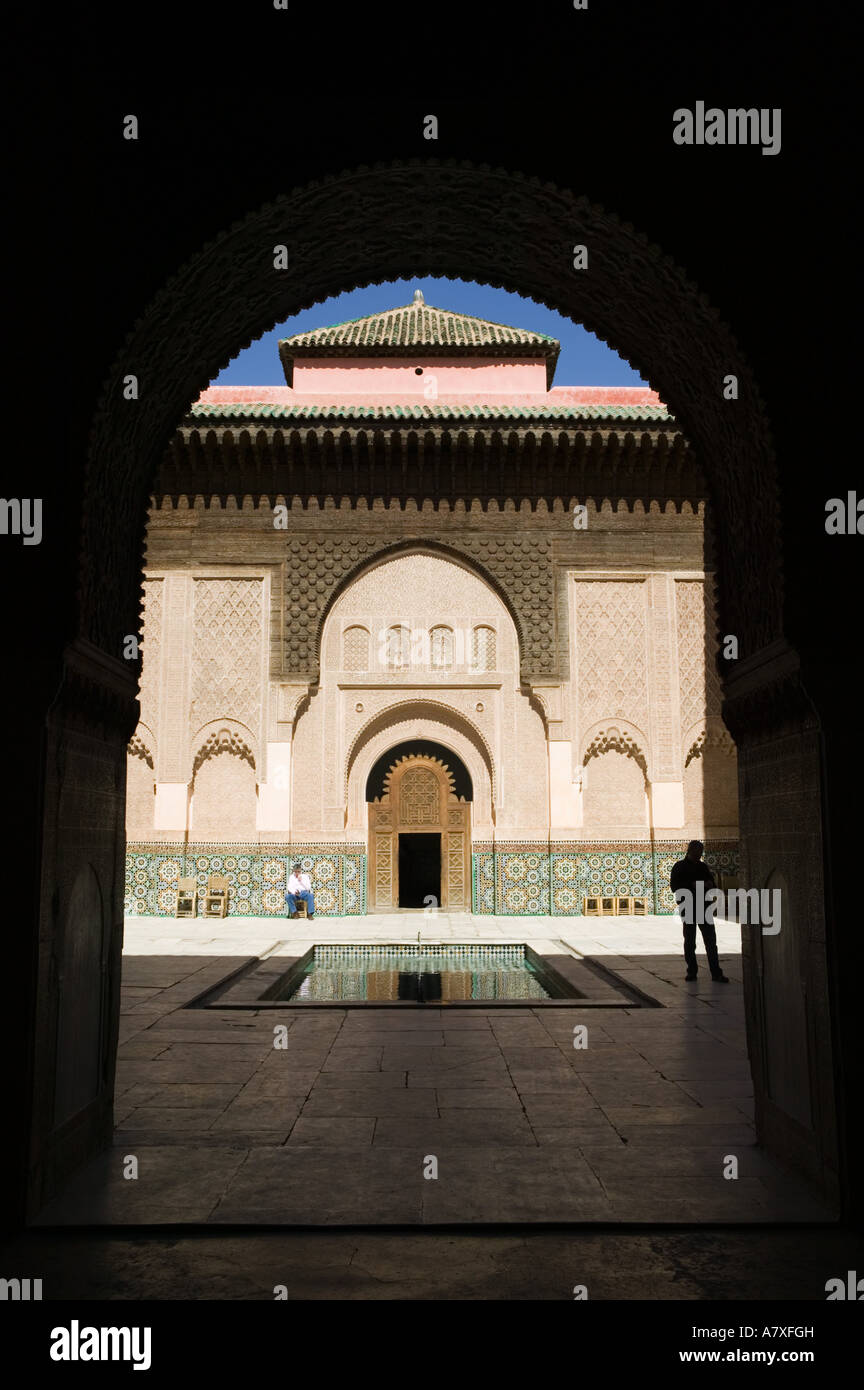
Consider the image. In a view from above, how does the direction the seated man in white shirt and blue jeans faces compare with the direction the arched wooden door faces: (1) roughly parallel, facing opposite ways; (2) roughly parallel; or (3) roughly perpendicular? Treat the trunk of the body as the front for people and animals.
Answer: roughly parallel

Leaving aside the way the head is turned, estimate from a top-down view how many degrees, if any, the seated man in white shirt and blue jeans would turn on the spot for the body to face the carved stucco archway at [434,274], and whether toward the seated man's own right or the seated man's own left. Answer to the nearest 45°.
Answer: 0° — they already face it

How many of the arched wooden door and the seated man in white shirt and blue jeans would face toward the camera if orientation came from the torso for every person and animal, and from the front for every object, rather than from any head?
2

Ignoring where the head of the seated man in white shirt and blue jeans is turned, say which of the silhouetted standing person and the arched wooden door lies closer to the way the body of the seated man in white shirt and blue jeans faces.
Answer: the silhouetted standing person

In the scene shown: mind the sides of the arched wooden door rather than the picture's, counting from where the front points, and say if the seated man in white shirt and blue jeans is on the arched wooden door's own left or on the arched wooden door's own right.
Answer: on the arched wooden door's own right

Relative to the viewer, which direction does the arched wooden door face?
toward the camera

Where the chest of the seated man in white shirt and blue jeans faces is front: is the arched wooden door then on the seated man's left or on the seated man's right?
on the seated man's left

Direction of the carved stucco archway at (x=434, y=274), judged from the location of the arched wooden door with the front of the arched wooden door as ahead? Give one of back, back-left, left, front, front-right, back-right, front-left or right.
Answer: front

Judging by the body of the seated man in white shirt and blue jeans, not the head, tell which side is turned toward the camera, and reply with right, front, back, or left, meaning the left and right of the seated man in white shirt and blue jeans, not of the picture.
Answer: front
